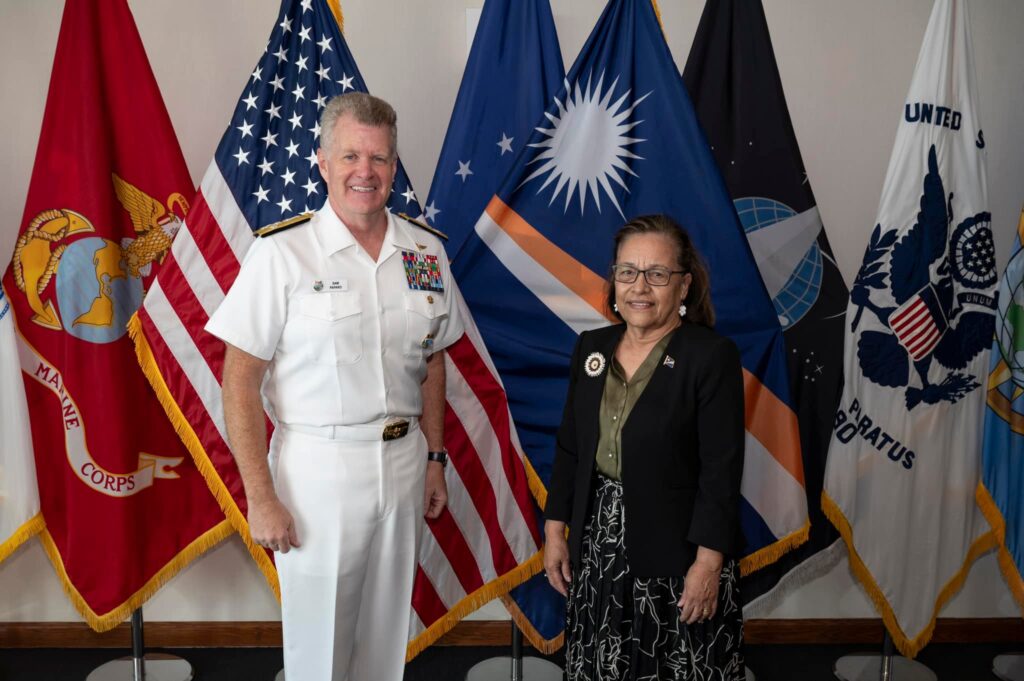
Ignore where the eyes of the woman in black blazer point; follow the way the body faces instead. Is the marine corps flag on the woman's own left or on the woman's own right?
on the woman's own right

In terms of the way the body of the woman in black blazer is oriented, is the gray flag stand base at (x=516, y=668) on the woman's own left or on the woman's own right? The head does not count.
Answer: on the woman's own right

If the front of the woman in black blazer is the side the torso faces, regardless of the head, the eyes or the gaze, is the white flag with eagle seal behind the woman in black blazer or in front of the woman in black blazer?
behind

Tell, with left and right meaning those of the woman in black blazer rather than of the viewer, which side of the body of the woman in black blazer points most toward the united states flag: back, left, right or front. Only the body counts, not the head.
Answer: right

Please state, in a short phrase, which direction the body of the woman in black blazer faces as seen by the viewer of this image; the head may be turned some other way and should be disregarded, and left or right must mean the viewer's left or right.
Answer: facing the viewer and to the left of the viewer

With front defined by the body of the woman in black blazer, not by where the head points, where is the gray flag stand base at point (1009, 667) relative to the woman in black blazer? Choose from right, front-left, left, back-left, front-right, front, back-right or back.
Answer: back
